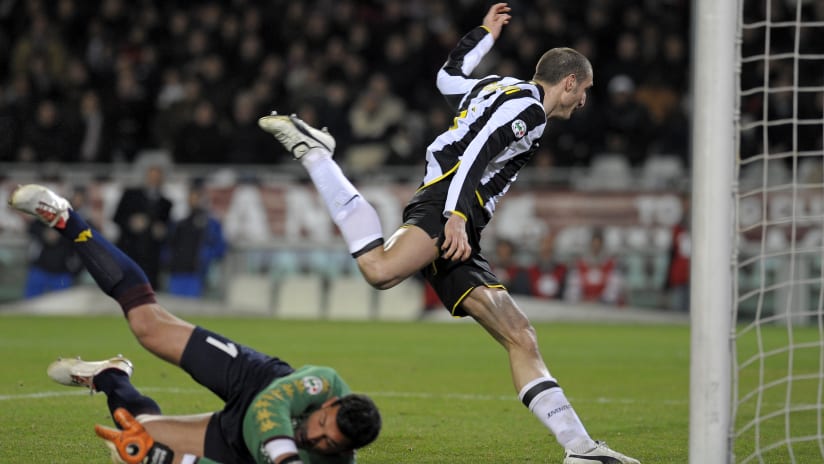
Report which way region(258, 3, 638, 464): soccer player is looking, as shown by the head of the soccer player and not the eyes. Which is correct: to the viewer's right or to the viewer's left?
to the viewer's right

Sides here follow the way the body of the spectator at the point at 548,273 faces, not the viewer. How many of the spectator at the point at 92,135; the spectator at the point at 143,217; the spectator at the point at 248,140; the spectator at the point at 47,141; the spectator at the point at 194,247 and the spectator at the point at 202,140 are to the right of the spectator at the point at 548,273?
6

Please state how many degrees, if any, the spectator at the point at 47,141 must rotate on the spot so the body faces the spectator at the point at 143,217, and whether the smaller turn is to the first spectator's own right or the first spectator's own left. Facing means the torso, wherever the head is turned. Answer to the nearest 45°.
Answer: approximately 45° to the first spectator's own left

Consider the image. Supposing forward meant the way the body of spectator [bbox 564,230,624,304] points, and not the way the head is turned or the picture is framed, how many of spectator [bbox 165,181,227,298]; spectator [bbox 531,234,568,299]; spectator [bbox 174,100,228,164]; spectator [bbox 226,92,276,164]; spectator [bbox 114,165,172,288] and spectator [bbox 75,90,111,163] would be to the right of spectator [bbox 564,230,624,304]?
6

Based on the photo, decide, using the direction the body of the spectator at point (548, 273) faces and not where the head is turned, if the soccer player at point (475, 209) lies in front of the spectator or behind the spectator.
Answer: in front

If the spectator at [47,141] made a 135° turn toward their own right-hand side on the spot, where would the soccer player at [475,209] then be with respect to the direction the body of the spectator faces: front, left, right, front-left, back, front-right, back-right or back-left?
back-left

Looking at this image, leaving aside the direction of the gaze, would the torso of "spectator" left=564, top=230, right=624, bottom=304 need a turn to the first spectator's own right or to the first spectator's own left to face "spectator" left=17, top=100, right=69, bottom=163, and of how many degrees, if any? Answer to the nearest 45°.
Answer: approximately 90° to the first spectator's own right

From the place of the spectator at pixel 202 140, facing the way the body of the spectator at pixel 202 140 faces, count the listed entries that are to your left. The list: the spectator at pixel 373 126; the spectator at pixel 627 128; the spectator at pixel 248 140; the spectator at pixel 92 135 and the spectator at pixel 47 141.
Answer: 3

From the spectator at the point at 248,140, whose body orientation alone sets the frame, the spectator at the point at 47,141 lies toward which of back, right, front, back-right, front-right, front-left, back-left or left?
right
